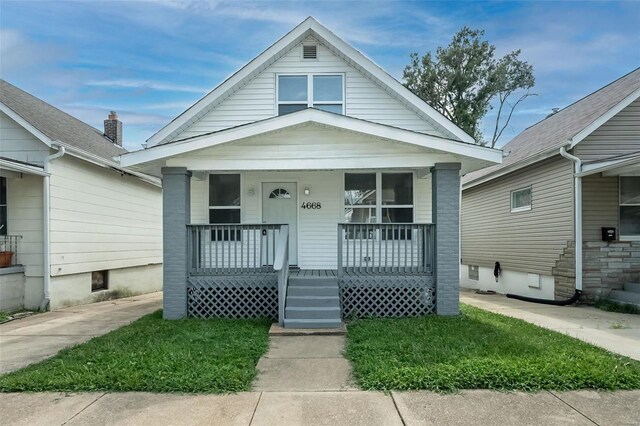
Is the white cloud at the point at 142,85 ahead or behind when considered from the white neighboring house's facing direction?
behind

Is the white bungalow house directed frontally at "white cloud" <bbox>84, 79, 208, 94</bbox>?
no

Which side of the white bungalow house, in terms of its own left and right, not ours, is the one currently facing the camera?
front

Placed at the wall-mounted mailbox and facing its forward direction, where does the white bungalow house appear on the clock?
The white bungalow house is roughly at 3 o'clock from the wall-mounted mailbox.

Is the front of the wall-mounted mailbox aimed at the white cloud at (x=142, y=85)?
no

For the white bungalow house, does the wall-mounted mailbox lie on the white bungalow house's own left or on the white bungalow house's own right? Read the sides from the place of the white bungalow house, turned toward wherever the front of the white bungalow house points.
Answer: on the white bungalow house's own left

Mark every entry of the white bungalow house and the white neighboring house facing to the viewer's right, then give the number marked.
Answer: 0

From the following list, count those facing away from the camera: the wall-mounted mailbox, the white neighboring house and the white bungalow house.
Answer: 0

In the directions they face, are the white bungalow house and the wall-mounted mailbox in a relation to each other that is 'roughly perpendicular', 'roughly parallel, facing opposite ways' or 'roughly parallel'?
roughly parallel

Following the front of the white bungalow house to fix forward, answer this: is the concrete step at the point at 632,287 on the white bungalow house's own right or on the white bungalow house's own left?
on the white bungalow house's own left

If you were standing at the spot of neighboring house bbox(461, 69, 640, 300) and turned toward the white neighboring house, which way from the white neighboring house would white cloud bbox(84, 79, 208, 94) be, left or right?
right

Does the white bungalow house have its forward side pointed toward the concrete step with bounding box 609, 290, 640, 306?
no

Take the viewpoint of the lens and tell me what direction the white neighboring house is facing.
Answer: facing the viewer and to the left of the viewer
